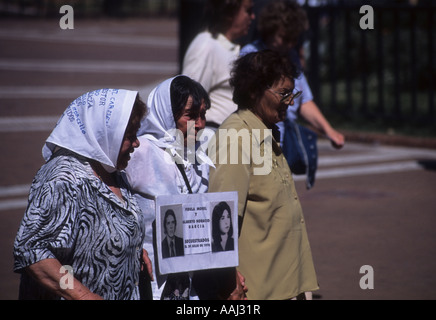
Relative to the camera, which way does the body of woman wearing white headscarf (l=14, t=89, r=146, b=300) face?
to the viewer's right

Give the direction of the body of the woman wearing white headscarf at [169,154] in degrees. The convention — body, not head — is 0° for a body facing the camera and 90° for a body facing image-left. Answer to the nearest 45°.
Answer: approximately 315°

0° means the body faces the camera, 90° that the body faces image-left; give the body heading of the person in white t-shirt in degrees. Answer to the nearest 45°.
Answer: approximately 270°

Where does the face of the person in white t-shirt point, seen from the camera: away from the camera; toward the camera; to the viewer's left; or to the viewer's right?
to the viewer's right

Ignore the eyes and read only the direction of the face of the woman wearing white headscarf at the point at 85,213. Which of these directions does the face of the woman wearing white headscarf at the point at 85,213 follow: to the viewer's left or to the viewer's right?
to the viewer's right

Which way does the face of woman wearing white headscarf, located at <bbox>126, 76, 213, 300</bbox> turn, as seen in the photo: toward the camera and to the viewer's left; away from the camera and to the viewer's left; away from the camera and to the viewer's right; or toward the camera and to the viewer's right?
toward the camera and to the viewer's right
